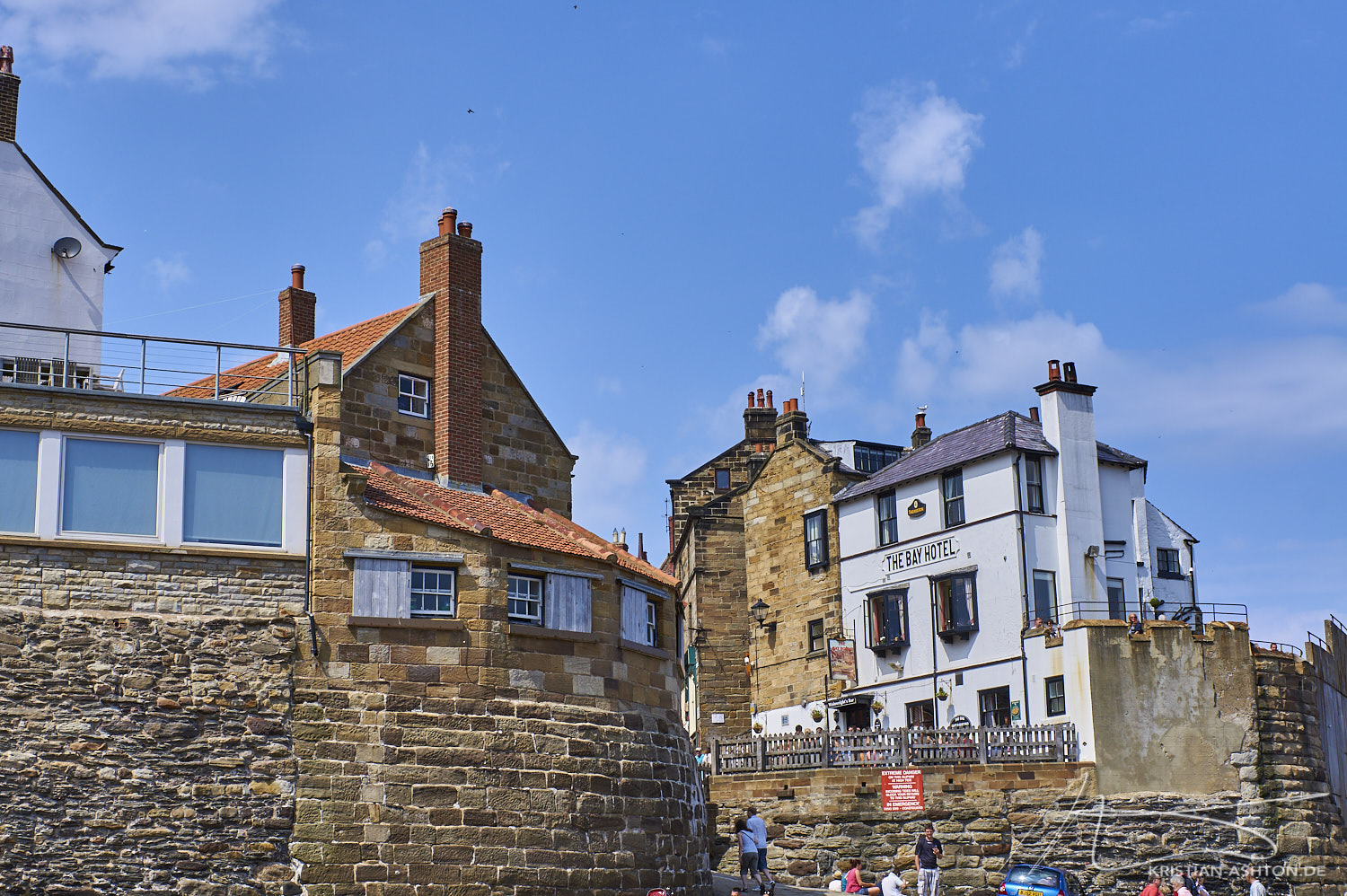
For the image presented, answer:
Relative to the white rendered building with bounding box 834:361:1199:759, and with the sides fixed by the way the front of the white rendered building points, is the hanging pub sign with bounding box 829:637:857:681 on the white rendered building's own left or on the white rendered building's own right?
on the white rendered building's own right

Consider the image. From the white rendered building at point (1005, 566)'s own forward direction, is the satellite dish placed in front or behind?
in front

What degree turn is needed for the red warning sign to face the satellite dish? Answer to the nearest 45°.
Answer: approximately 90° to its right

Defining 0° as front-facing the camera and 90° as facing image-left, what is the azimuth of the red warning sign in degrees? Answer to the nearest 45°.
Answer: approximately 0°

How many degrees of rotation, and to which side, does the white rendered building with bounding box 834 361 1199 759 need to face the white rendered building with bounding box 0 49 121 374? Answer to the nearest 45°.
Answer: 0° — it already faces it

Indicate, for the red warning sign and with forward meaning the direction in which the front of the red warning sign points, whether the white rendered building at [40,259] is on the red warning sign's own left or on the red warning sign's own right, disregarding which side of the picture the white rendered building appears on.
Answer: on the red warning sign's own right

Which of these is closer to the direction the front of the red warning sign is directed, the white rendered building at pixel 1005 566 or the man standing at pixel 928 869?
the man standing

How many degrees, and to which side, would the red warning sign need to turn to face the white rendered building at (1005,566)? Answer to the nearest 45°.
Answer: approximately 135° to its left

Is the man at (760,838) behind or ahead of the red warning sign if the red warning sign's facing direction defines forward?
ahead

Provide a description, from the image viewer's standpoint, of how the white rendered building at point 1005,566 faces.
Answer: facing the viewer and to the left of the viewer

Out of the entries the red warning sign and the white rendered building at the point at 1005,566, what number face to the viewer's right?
0
